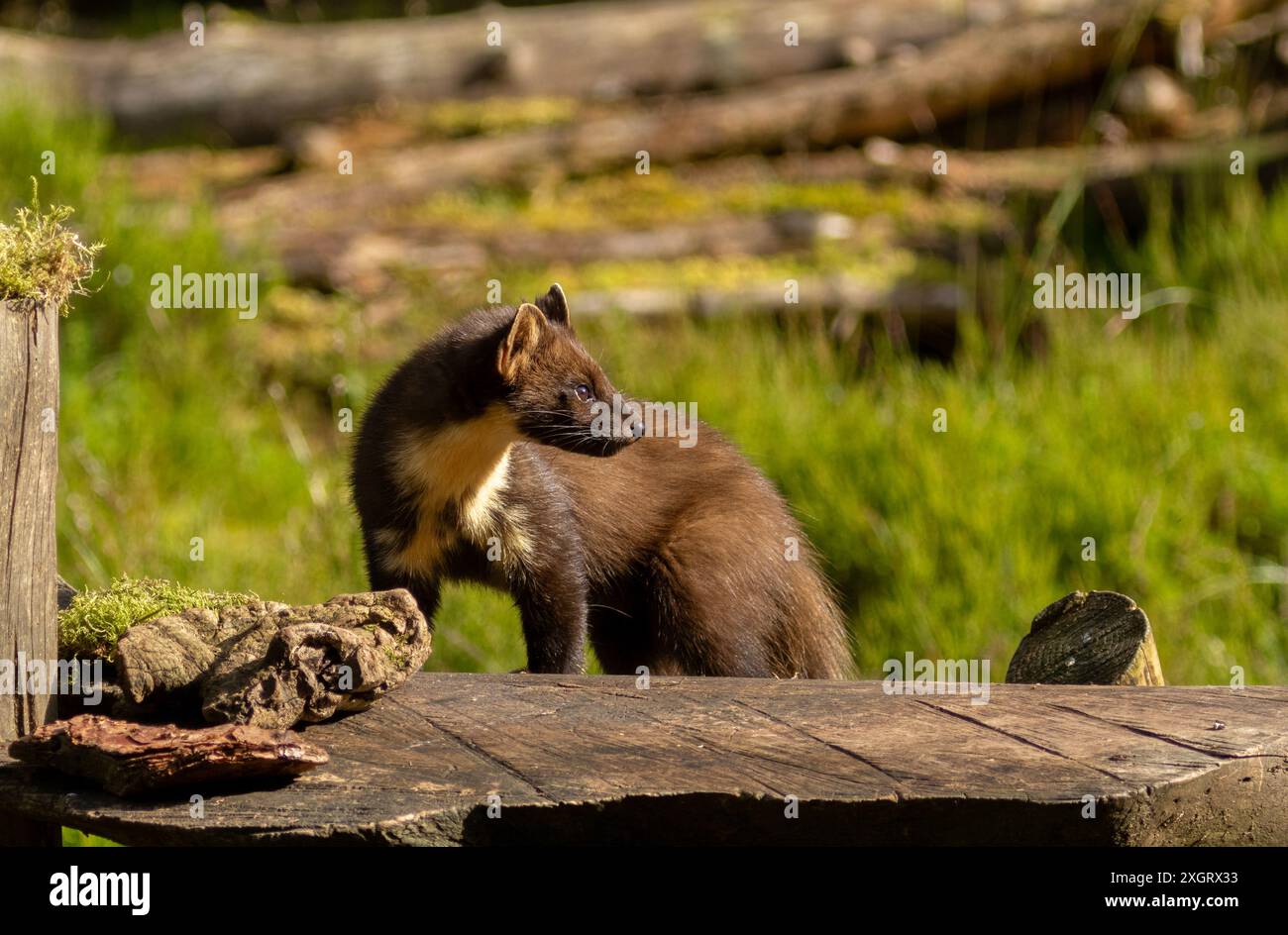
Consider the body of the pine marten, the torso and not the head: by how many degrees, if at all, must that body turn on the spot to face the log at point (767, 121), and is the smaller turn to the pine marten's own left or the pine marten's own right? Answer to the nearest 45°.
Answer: approximately 135° to the pine marten's own right

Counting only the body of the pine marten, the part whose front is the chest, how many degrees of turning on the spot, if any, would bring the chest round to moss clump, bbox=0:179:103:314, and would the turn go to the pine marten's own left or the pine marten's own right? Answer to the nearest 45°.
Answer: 0° — it already faces it

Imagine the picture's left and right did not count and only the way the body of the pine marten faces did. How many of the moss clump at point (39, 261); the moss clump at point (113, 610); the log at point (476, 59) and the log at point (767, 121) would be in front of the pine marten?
2

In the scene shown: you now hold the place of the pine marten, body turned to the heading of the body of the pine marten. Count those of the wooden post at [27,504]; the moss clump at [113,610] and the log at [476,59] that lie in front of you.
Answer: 2

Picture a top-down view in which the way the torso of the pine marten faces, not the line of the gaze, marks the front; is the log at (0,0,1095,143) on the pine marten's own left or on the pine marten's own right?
on the pine marten's own right

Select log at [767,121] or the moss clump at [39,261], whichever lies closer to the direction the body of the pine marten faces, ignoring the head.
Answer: the moss clump

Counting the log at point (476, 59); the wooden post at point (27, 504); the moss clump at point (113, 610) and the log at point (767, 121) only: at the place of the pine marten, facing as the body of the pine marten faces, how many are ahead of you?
2

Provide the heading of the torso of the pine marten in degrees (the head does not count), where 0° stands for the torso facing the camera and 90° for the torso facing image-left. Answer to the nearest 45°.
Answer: approximately 45°
